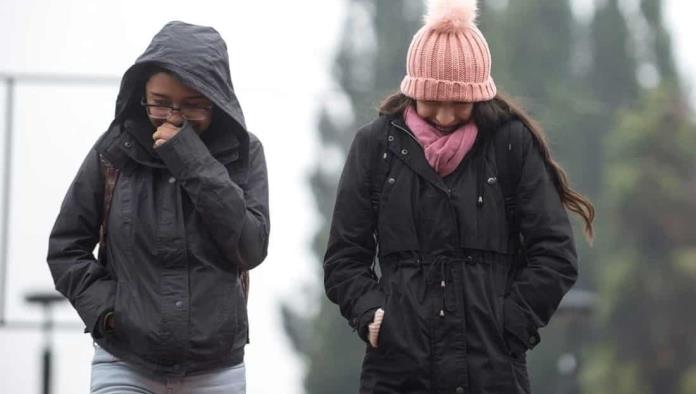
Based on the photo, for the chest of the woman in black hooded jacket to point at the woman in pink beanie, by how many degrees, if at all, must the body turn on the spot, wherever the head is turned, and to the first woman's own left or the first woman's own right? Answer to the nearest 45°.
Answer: approximately 90° to the first woman's own left

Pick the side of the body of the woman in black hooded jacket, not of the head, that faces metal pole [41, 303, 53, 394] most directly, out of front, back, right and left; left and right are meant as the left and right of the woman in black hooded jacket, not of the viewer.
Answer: back

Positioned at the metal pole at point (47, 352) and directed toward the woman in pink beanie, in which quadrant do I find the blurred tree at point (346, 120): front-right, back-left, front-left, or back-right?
back-left

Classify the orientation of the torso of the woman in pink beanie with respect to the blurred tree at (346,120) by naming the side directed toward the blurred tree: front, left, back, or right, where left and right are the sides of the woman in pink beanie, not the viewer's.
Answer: back

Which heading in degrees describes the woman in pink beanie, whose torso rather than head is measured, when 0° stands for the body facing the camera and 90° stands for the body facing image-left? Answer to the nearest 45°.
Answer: approximately 0°

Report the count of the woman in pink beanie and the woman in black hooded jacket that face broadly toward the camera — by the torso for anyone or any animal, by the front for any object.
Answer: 2

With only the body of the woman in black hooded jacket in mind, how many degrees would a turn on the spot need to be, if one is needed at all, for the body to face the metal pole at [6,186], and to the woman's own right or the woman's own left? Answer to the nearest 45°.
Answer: approximately 180°

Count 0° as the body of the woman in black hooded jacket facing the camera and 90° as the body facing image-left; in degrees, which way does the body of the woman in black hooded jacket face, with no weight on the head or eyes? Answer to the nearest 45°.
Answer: approximately 0°

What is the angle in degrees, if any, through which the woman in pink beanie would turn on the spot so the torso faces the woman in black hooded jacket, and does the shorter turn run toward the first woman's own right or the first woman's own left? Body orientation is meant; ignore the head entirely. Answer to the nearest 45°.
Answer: approximately 90° to the first woman's own right
